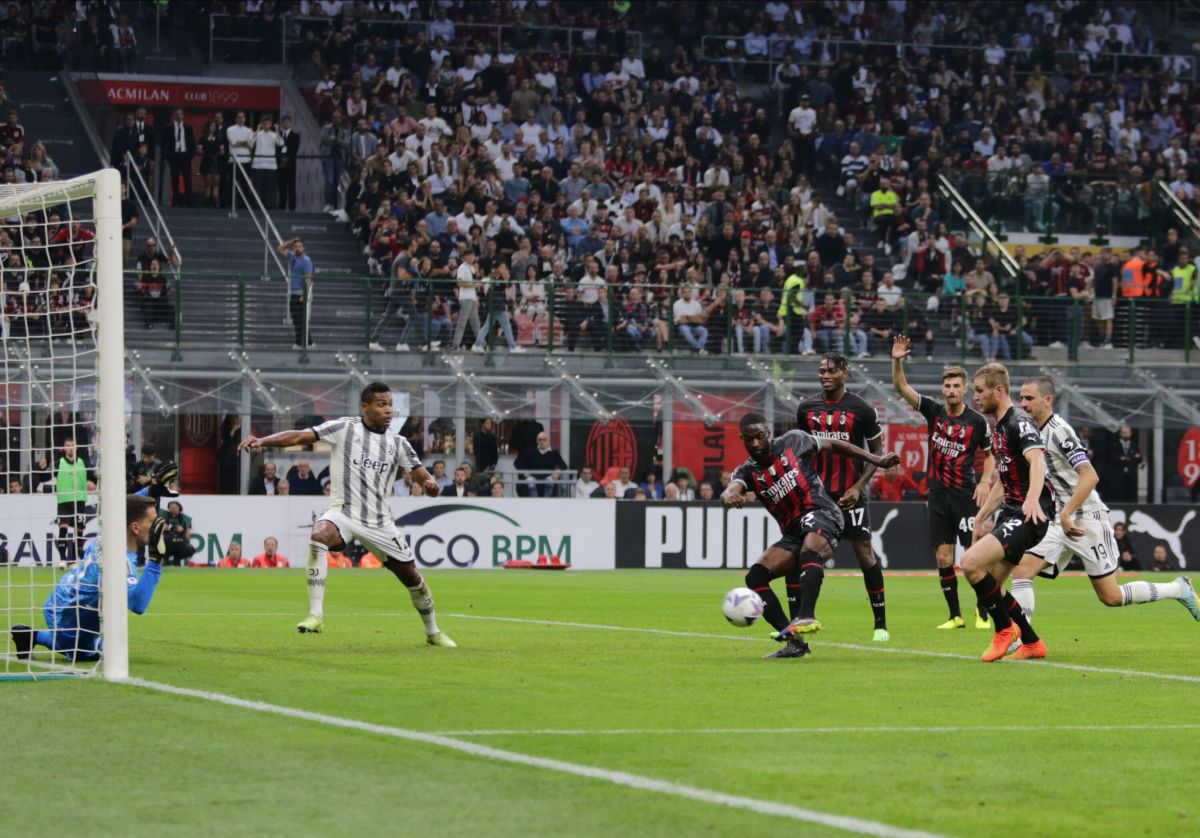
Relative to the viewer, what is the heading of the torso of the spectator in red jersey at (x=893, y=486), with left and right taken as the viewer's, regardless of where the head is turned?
facing the viewer

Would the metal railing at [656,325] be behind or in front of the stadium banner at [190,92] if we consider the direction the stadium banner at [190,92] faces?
in front

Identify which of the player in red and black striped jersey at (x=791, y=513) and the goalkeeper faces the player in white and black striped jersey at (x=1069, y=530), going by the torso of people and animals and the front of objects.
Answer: the goalkeeper

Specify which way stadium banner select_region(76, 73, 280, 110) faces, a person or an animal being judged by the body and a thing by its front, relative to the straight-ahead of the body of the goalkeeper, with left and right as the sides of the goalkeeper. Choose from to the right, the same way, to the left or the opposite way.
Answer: to the right

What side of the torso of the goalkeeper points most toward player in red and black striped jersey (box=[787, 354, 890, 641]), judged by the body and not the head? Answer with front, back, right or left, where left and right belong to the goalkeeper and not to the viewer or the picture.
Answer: front

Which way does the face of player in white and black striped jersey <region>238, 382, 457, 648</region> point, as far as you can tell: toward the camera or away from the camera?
toward the camera

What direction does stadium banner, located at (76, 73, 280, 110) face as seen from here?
toward the camera

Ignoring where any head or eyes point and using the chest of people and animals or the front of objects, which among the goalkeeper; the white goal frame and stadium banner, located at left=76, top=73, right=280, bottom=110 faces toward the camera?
the stadium banner

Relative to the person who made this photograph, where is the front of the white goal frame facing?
facing away from the viewer and to the right of the viewer

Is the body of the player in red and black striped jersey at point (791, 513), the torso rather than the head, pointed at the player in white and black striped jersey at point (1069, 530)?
no

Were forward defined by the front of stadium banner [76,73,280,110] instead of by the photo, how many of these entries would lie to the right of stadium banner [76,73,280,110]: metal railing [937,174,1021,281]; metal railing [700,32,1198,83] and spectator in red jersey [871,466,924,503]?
0

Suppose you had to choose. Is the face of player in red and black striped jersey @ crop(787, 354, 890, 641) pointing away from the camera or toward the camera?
toward the camera

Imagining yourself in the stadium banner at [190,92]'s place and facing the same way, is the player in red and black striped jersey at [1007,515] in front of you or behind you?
in front

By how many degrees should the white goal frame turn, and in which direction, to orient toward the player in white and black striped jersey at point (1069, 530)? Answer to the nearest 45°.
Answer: approximately 45° to its right

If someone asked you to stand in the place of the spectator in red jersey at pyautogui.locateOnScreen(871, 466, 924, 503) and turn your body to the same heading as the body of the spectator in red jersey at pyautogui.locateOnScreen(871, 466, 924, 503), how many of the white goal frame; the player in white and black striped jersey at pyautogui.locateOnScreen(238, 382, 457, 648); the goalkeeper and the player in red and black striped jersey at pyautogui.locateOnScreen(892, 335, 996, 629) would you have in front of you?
4

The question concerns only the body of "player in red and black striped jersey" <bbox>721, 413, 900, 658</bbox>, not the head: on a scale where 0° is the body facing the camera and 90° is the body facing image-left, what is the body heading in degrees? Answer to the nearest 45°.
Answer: approximately 45°

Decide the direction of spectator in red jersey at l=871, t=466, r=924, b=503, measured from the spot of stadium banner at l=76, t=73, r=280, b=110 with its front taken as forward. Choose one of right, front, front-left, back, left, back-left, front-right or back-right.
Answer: front-left

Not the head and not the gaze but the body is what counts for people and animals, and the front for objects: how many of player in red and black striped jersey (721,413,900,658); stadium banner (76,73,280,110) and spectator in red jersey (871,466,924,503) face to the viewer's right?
0

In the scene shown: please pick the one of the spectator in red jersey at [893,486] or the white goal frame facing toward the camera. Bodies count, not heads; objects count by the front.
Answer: the spectator in red jersey

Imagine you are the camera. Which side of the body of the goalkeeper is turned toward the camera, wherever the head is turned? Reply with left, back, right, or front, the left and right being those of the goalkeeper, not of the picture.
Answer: right
